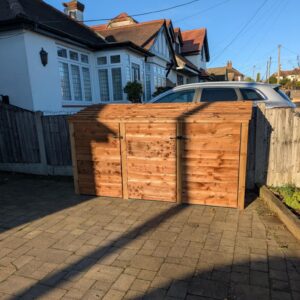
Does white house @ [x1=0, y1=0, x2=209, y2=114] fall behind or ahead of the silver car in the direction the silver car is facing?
ahead

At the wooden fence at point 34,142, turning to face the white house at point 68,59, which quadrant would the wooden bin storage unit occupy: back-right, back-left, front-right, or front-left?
back-right

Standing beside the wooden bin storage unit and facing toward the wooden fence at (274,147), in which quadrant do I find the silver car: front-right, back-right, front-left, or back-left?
front-left

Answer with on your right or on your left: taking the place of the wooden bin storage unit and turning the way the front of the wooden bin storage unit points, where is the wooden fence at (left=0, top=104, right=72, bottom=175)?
on your right

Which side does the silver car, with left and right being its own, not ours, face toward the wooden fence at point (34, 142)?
front

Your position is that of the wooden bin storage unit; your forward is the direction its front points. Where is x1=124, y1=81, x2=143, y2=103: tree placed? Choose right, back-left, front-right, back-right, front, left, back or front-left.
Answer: back

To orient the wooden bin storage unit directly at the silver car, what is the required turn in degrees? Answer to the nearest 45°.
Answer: approximately 135° to its left

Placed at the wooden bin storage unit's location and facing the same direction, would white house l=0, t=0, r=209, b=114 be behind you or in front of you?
behind

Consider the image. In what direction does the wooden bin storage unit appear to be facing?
toward the camera

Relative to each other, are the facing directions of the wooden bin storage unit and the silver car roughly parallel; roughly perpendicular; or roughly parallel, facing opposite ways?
roughly perpendicular

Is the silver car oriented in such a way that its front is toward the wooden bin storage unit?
no

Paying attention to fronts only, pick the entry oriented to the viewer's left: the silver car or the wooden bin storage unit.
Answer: the silver car

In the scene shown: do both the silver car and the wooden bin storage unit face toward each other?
no
